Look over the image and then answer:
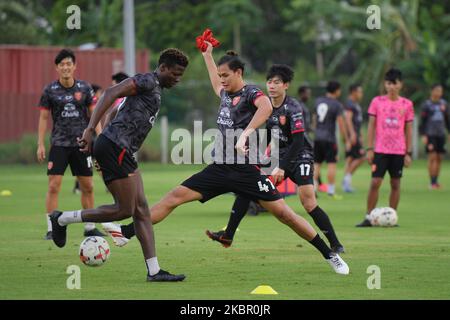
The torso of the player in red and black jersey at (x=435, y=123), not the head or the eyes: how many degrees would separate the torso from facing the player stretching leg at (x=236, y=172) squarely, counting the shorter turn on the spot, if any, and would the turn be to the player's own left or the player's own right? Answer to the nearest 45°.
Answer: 0° — they already face them

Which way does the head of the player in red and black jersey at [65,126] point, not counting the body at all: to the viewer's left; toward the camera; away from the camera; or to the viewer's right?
toward the camera

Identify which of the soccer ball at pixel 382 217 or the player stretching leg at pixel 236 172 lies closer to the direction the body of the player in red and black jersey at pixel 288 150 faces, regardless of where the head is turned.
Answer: the player stretching leg

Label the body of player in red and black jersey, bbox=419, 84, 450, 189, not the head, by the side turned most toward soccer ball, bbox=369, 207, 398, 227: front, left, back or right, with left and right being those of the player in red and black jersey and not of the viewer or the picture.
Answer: front

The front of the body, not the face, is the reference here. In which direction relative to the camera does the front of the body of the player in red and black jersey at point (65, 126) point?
toward the camera

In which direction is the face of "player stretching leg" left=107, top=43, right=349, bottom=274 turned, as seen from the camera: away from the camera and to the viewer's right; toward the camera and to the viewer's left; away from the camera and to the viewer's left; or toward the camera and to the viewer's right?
toward the camera and to the viewer's left

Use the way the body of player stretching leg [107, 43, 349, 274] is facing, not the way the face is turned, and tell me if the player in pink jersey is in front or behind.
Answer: behind

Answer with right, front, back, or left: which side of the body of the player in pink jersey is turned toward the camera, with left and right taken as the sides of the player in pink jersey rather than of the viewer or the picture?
front

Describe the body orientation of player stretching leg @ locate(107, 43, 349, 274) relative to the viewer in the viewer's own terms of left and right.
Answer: facing the viewer and to the left of the viewer

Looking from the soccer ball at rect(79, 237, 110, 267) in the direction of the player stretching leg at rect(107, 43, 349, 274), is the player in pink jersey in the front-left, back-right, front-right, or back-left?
front-left

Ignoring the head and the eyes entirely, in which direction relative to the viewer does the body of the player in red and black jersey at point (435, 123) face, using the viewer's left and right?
facing the viewer

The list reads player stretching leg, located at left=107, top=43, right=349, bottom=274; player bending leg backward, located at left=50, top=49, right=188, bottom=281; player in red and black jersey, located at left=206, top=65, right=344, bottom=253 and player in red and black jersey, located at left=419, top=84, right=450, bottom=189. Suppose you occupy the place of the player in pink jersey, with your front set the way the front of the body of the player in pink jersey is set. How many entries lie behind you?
1

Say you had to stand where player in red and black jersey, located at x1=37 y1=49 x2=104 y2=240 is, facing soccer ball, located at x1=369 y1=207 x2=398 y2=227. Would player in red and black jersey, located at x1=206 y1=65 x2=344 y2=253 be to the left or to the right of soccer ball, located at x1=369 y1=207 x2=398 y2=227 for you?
right
